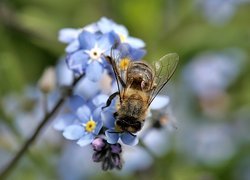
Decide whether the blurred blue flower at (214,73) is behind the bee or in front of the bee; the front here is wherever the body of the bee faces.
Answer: behind

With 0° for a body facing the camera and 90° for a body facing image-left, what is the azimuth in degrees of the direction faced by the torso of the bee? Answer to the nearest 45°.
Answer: approximately 0°

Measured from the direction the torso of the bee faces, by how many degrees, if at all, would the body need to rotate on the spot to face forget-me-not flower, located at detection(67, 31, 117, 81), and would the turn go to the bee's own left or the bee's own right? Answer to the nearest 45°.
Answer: approximately 90° to the bee's own right
